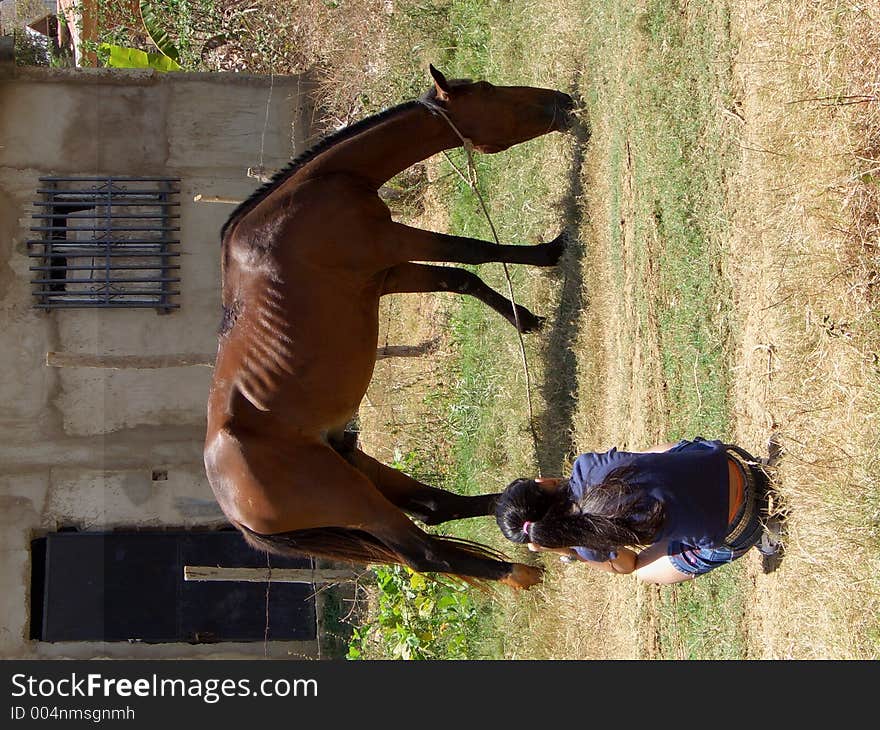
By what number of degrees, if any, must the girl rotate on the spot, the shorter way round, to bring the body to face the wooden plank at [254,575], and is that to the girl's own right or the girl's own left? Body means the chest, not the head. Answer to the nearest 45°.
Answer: approximately 45° to the girl's own left

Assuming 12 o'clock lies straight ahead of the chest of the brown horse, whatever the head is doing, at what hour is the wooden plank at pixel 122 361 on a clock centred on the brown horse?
The wooden plank is roughly at 8 o'clock from the brown horse.

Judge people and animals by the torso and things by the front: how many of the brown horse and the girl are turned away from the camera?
1

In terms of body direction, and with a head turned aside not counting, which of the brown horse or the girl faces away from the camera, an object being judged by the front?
the girl

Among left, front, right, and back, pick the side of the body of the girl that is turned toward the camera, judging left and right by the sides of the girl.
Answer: back

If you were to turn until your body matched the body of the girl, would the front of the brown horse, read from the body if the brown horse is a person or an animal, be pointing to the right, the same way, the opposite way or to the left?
to the right

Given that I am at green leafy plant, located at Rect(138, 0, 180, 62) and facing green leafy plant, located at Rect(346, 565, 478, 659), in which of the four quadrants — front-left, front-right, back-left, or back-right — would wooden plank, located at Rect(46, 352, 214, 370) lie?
front-right
